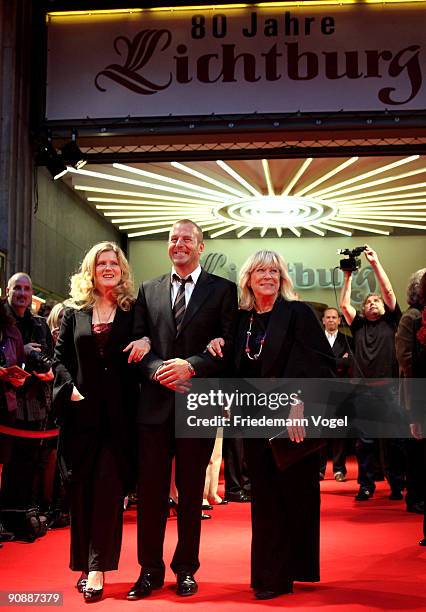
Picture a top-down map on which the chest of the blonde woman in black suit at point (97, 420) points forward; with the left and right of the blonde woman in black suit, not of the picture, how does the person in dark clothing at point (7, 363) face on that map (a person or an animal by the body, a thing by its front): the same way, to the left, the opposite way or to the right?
to the left

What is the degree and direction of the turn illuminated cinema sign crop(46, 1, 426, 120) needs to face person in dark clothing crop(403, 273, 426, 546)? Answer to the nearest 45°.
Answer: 0° — it already faces them

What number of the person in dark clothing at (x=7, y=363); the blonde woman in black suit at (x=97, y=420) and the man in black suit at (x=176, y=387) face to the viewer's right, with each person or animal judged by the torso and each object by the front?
1

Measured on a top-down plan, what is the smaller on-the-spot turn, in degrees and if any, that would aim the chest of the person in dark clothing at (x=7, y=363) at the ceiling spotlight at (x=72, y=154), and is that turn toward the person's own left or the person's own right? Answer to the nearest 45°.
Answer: approximately 90° to the person's own left

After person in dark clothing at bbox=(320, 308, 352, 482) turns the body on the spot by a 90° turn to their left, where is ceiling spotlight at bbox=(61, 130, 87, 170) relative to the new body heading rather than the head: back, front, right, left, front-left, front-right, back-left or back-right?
back
